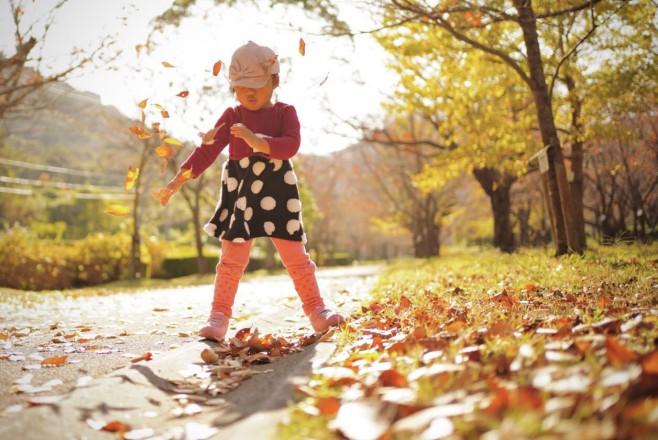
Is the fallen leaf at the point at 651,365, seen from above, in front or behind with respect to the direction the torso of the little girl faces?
in front

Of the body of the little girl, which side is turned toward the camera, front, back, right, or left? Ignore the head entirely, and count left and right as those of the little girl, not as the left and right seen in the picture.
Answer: front

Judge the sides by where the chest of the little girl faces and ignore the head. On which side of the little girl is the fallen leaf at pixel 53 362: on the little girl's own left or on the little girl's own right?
on the little girl's own right

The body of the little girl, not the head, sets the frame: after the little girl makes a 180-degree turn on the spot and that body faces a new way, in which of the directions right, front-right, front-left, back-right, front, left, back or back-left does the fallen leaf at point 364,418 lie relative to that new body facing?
back

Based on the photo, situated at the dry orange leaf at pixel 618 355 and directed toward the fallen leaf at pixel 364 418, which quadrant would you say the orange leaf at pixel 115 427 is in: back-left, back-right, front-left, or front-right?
front-right

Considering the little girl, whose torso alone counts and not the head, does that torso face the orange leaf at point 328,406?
yes

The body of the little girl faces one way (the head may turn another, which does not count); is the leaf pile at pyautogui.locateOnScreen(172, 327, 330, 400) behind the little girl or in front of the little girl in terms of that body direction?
in front

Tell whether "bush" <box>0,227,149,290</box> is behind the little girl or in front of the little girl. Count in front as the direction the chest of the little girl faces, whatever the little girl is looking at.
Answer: behind
